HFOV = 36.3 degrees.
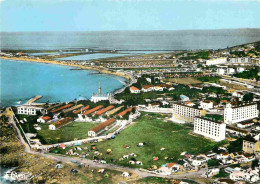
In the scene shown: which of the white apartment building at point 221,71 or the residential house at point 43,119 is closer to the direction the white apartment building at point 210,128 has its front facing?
the residential house

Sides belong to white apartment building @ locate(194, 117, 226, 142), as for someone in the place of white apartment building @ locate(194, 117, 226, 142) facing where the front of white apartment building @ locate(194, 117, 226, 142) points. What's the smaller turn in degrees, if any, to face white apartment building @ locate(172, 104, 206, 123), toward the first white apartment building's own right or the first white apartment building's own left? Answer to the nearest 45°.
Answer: approximately 90° to the first white apartment building's own right

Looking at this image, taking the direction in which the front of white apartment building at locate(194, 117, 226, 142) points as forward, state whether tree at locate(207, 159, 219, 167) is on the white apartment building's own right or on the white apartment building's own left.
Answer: on the white apartment building's own left

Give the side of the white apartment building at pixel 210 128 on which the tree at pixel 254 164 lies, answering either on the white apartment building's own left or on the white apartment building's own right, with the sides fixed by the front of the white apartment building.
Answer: on the white apartment building's own left

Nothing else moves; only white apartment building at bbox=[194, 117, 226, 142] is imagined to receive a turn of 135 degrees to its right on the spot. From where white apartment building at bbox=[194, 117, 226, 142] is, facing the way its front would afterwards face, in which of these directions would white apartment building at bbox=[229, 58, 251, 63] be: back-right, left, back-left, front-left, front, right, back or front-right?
front

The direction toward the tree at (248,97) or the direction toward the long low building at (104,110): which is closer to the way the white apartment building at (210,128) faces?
the long low building

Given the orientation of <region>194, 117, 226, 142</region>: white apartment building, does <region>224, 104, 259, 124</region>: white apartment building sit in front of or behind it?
behind

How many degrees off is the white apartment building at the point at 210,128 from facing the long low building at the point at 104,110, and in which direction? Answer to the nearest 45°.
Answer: approximately 90° to its right

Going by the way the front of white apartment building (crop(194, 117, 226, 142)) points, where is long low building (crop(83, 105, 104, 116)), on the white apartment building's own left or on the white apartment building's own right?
on the white apartment building's own right

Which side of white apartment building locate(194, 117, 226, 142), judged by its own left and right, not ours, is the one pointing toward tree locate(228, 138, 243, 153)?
left

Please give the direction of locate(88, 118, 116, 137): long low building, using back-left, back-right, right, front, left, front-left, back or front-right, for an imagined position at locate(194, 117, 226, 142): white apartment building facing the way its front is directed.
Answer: front-right

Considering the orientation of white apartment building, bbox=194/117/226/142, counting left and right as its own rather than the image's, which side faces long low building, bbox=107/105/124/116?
right

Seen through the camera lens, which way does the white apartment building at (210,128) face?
facing the viewer and to the left of the viewer

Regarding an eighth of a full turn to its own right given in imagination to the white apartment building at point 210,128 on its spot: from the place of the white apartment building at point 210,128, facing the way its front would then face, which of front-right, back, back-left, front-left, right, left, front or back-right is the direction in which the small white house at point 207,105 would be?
right

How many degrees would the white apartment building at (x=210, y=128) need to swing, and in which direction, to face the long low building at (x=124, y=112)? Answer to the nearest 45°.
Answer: approximately 90° to its right
